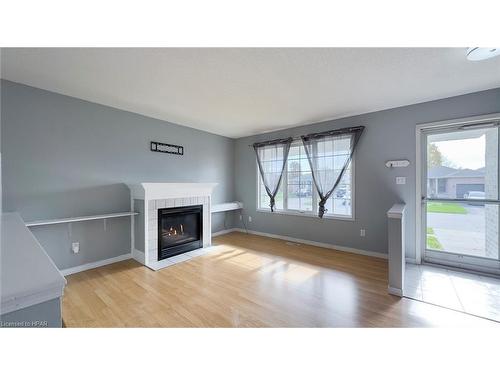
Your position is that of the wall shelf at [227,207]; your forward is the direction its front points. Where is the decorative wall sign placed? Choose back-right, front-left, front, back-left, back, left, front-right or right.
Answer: right

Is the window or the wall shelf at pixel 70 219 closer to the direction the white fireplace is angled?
the window

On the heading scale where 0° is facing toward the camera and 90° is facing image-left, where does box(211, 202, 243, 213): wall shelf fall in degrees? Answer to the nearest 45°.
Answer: approximately 315°

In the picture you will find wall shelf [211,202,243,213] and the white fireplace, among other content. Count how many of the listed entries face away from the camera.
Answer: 0

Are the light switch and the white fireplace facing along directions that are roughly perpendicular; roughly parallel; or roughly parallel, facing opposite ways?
roughly perpendicular

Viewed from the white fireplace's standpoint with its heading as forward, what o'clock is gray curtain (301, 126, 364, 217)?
The gray curtain is roughly at 11 o'clock from the white fireplace.

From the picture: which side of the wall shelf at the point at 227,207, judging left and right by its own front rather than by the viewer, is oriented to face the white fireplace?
right

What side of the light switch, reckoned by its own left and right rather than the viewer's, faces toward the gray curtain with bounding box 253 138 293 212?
right

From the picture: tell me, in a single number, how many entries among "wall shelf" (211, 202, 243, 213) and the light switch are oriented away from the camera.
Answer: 0

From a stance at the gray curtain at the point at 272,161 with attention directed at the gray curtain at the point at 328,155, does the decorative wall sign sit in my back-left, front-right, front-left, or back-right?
back-right

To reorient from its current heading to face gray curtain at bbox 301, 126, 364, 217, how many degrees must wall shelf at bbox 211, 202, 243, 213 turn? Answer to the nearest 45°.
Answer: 0° — it already faces it

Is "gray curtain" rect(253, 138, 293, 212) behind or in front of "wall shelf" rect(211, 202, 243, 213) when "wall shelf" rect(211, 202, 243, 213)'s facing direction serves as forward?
in front

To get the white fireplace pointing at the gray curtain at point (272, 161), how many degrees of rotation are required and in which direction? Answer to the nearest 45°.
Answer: approximately 45° to its left

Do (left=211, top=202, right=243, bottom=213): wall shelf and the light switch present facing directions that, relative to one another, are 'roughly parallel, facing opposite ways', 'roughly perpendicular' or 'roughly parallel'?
roughly perpendicular

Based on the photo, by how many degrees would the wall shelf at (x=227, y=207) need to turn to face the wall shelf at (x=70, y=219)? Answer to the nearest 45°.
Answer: approximately 90° to its right
